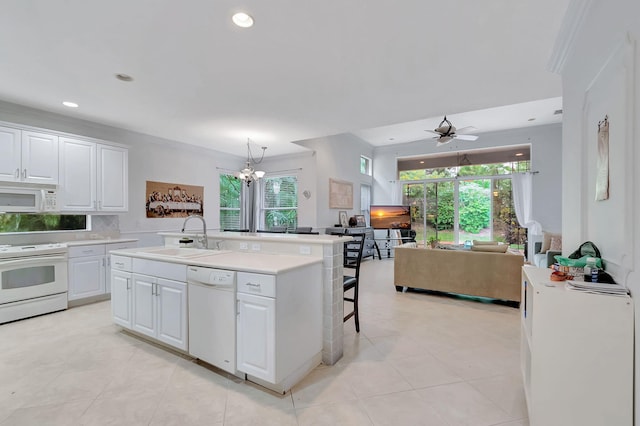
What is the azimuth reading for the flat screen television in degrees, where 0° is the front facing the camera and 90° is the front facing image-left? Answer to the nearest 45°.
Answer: approximately 0°

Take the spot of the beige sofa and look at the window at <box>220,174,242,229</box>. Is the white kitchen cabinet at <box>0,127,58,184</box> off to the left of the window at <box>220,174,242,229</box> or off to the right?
left

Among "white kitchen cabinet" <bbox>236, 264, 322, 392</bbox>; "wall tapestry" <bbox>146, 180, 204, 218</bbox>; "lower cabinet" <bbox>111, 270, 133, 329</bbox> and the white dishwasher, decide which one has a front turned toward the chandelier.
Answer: the wall tapestry

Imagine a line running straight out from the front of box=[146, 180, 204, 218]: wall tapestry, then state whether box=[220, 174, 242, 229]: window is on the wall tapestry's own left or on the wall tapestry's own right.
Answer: on the wall tapestry's own left

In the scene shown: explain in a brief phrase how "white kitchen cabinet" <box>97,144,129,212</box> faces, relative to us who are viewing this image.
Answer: facing the viewer and to the right of the viewer

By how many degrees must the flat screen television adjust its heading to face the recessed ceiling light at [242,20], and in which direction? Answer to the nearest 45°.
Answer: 0° — it already faces it

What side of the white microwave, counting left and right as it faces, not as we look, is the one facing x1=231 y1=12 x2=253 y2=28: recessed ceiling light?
front

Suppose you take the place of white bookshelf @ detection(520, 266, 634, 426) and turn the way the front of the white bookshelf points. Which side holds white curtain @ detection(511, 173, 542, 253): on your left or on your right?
on your right

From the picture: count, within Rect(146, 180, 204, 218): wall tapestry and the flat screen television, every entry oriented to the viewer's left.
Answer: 0

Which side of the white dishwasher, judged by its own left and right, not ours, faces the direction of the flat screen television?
back

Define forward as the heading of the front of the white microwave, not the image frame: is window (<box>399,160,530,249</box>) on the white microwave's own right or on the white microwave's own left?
on the white microwave's own left

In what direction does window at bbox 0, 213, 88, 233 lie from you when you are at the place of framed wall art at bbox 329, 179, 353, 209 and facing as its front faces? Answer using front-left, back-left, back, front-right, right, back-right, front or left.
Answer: right
